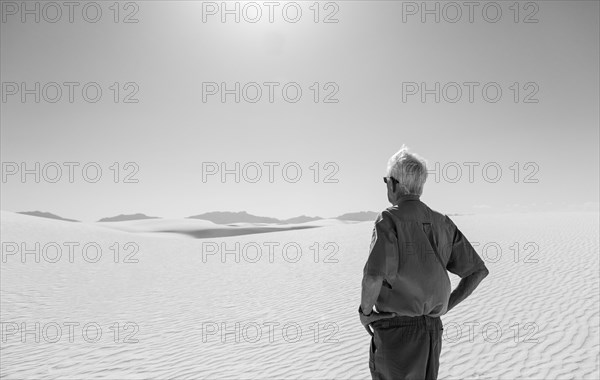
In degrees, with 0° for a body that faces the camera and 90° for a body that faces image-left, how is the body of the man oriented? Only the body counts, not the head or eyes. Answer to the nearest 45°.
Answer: approximately 135°

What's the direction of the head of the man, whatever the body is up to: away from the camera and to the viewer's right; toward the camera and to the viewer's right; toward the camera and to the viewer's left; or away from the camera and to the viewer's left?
away from the camera and to the viewer's left
